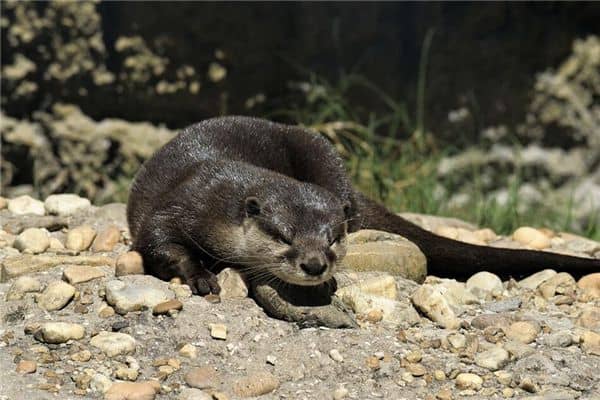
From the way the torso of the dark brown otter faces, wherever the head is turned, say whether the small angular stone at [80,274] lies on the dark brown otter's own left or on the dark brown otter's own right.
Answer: on the dark brown otter's own right

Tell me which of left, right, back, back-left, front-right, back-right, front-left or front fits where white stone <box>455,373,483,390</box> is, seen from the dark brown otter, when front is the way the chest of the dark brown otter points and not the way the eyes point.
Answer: front

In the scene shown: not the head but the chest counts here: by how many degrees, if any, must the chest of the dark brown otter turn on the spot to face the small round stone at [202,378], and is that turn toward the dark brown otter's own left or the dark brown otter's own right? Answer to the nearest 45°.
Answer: approximately 45° to the dark brown otter's own right

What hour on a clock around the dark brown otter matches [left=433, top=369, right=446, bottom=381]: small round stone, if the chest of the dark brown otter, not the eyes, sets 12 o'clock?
The small round stone is roughly at 12 o'clock from the dark brown otter.

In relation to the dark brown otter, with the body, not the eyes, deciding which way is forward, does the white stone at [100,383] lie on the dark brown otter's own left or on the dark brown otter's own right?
on the dark brown otter's own right

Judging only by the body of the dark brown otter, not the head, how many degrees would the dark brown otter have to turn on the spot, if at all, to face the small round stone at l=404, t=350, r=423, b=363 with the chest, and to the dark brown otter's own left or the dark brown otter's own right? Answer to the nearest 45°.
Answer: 0° — it already faces it

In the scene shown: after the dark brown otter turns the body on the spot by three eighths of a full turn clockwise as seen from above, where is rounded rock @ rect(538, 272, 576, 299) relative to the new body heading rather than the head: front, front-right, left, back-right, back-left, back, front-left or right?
back

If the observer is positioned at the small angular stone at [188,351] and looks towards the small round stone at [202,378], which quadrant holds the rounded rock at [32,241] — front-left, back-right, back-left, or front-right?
back-right

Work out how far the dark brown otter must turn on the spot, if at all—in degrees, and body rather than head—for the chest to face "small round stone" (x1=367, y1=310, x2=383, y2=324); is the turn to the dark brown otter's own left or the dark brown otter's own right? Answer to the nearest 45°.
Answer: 0° — it already faces it

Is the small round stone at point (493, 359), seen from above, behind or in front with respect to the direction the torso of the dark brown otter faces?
in front

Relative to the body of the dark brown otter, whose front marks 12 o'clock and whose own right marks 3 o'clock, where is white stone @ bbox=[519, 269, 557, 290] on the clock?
The white stone is roughly at 10 o'clock from the dark brown otter.

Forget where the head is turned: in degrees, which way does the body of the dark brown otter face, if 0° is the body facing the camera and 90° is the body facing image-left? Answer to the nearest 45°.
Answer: approximately 315°
